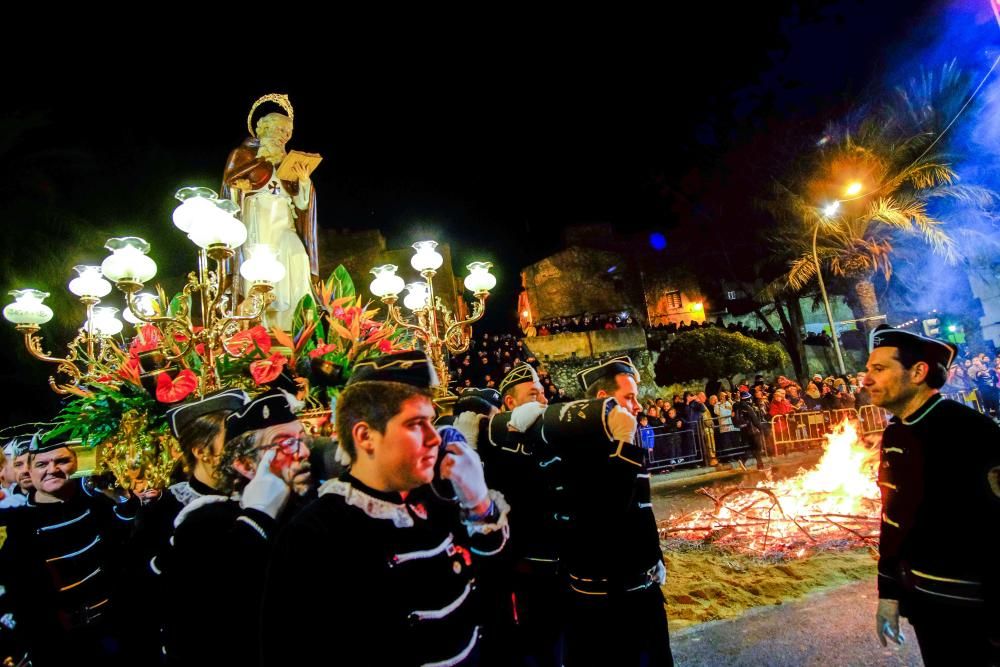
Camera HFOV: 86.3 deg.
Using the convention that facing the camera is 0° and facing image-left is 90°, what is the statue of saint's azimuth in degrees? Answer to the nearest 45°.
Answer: approximately 315°

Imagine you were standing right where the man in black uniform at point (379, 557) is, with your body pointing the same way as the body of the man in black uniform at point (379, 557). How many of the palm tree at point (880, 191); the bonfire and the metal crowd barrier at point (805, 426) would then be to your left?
3

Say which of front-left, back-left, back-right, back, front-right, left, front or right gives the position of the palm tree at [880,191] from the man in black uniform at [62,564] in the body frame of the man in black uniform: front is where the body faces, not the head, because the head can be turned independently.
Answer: left

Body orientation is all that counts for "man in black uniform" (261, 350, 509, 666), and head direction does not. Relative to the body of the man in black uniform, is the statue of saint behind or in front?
behind

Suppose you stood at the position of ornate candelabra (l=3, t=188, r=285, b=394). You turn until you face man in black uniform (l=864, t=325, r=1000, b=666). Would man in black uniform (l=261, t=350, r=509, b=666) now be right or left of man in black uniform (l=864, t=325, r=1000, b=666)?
right

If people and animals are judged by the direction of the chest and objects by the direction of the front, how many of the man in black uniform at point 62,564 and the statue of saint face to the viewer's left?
0
